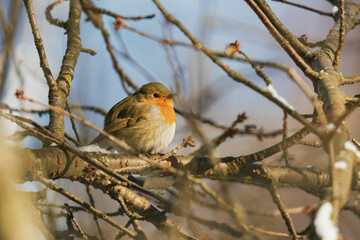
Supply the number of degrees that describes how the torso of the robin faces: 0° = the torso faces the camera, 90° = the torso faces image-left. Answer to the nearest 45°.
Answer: approximately 270°
